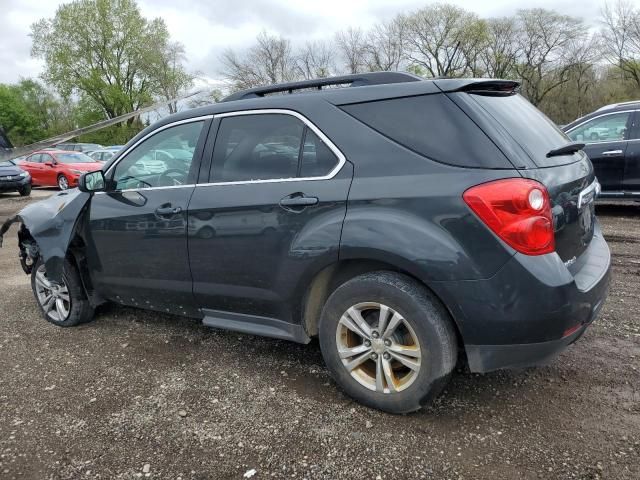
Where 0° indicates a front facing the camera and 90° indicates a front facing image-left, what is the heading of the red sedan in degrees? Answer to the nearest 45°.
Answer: approximately 315°

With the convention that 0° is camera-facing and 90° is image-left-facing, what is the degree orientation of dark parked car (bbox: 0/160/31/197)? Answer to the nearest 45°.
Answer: approximately 315°

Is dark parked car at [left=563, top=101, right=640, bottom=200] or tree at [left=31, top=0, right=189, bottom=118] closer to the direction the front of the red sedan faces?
the dark parked car

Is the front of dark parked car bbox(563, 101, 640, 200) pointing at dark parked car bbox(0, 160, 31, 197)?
yes

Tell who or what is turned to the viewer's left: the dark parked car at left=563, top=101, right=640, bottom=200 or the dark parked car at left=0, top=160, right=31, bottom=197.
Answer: the dark parked car at left=563, top=101, right=640, bottom=200

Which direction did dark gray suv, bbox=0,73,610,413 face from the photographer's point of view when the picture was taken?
facing away from the viewer and to the left of the viewer

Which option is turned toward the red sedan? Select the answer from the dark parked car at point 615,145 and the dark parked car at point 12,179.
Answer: the dark parked car at point 615,145

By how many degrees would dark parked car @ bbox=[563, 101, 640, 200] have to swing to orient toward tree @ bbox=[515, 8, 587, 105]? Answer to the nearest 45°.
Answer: approximately 90° to its right

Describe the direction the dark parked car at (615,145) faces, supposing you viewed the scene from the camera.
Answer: facing to the left of the viewer

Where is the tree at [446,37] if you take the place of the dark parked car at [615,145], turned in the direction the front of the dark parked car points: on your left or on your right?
on your right

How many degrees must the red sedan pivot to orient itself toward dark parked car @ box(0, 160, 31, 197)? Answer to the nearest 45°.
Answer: approximately 90° to its right

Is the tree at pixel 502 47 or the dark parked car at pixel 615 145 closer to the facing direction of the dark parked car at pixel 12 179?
the dark parked car

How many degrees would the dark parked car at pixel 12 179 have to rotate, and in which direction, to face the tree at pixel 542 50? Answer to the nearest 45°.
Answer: approximately 45° to its left
